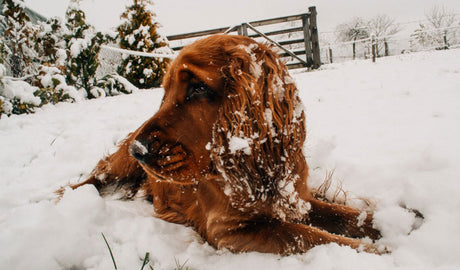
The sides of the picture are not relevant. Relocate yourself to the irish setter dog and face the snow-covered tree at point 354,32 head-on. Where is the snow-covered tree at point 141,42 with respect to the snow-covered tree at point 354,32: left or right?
left

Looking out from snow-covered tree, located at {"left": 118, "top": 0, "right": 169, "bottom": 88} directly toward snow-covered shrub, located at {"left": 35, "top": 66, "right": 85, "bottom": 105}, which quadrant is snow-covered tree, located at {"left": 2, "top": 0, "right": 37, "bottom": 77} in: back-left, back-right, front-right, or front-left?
front-right
